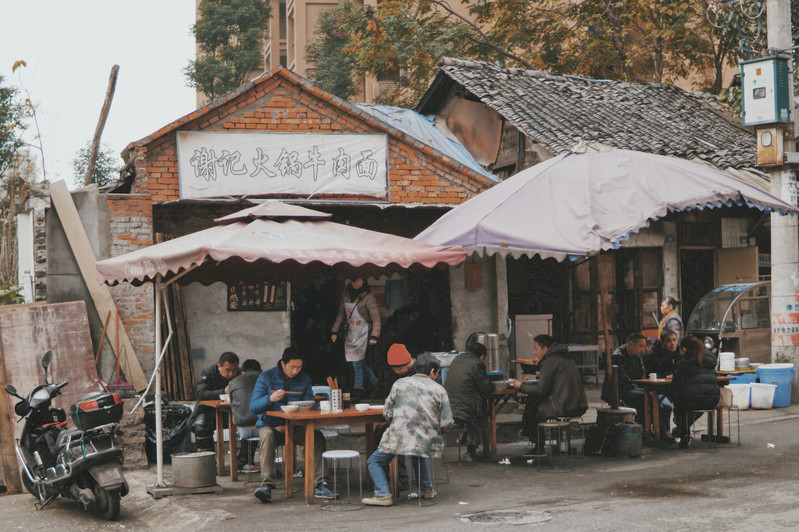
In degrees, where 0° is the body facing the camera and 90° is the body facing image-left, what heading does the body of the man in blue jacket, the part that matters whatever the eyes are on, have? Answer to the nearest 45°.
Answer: approximately 315°

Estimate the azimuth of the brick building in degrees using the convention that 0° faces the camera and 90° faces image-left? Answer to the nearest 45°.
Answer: approximately 0°

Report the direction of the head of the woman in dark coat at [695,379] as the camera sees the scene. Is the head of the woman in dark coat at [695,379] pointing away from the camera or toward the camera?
away from the camera

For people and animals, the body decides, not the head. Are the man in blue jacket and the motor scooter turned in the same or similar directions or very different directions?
very different directions

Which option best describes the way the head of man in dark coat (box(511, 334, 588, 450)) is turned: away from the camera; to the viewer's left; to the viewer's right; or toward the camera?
to the viewer's left
